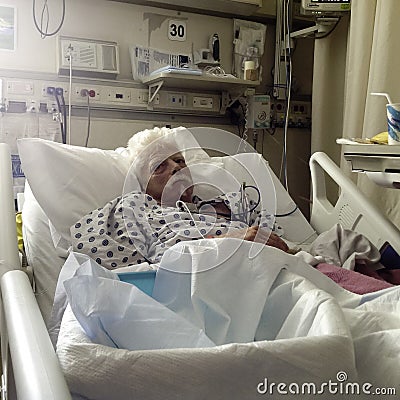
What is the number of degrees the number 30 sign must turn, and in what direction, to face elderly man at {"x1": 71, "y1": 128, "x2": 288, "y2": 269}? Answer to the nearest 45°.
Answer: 0° — it already faces them

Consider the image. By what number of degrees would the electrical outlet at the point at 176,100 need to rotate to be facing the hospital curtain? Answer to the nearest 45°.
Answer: approximately 90° to its left

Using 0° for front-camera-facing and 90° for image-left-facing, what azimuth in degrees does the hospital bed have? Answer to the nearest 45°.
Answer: approximately 315°

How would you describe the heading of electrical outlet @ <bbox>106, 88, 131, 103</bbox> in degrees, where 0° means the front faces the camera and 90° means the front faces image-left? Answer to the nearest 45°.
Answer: approximately 0°

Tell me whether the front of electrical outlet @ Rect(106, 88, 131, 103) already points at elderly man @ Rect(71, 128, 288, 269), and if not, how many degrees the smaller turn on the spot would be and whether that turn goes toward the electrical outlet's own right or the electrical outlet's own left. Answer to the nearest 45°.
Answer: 0° — it already faces them

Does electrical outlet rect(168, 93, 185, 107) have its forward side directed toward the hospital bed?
yes
